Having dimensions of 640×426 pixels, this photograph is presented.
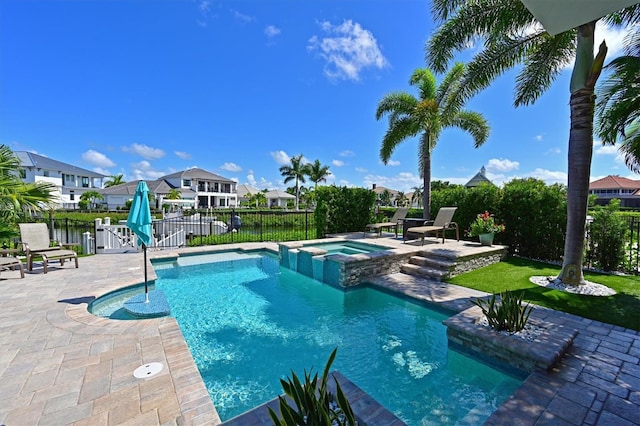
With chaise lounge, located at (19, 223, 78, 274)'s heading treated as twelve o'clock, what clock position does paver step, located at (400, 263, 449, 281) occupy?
The paver step is roughly at 12 o'clock from the chaise lounge.

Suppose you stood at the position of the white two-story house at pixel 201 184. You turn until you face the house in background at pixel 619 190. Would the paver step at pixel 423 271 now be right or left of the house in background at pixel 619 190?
right

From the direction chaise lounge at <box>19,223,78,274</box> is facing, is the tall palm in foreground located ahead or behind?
ahead

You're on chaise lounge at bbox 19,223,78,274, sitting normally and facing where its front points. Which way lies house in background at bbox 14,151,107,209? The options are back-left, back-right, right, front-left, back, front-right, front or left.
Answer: back-left

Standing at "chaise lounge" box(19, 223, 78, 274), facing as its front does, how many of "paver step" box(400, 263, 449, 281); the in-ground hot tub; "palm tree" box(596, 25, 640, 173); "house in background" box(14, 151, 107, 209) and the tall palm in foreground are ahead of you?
4

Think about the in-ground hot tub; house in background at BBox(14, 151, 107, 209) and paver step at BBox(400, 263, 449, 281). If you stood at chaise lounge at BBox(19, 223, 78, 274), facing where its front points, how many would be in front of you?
2

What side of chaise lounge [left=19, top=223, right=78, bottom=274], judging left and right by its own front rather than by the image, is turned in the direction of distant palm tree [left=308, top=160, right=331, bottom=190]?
left

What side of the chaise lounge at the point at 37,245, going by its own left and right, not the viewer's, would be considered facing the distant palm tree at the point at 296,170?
left

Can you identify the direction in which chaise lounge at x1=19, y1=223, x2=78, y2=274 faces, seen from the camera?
facing the viewer and to the right of the viewer

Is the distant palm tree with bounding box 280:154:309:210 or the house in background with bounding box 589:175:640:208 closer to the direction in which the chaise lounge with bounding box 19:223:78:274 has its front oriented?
the house in background
